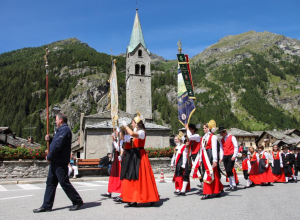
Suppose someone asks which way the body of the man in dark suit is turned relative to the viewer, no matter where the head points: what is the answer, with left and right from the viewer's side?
facing to the left of the viewer

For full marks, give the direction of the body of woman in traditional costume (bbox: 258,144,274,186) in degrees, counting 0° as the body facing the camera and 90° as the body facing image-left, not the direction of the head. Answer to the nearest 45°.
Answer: approximately 45°

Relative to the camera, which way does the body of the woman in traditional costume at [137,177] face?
to the viewer's left
